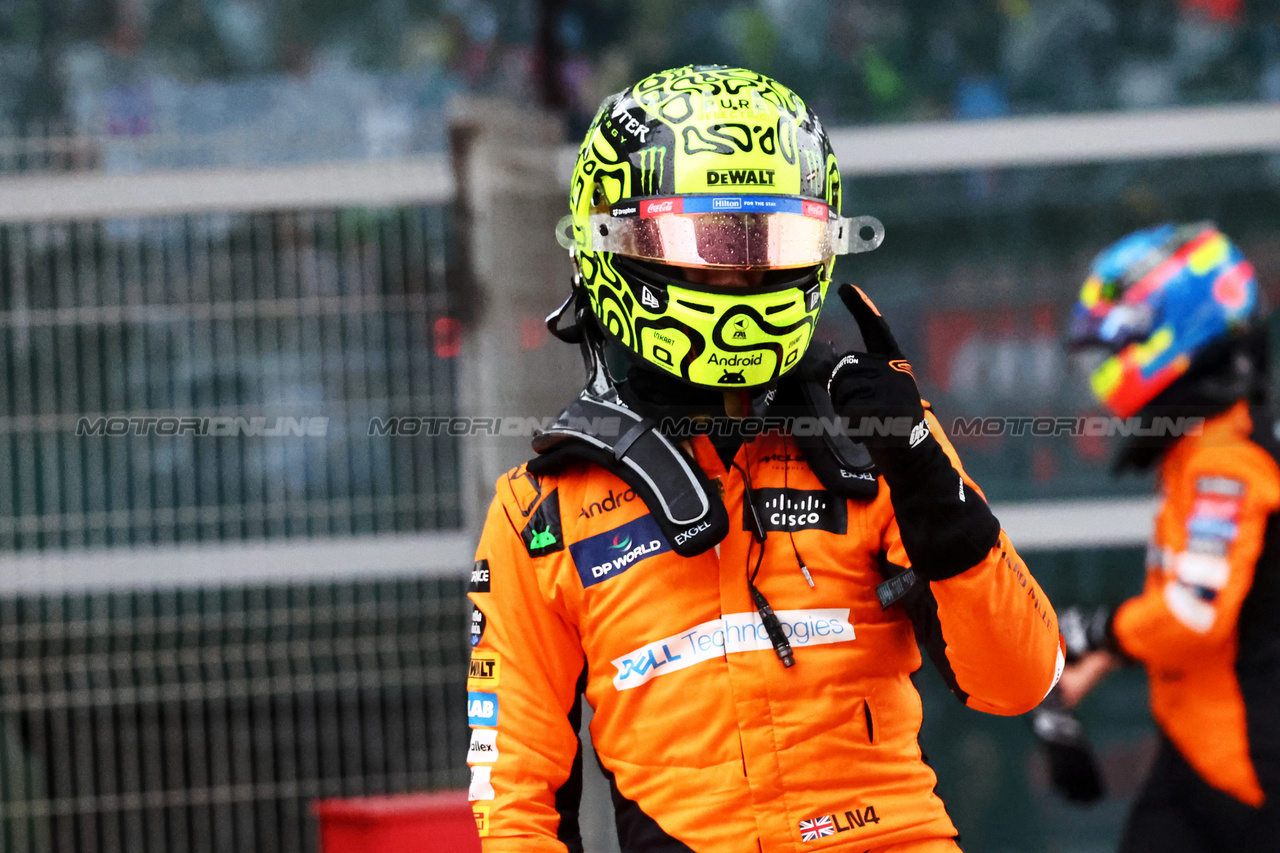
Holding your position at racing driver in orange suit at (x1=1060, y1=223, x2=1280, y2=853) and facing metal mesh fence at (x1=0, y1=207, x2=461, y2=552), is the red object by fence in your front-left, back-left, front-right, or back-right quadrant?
front-left

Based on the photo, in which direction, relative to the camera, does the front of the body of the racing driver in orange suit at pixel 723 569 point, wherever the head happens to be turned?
toward the camera

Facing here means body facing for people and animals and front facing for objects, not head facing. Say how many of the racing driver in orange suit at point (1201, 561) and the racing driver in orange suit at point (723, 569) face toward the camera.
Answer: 1

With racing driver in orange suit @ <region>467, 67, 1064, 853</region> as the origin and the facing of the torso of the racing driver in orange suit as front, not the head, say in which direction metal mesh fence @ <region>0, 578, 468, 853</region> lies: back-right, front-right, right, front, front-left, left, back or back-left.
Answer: back-right

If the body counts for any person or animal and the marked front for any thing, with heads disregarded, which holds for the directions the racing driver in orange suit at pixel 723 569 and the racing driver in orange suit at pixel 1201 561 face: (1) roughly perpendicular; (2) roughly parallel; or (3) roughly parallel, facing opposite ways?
roughly perpendicular

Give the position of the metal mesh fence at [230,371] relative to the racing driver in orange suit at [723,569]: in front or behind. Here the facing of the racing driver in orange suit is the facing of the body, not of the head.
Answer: behind

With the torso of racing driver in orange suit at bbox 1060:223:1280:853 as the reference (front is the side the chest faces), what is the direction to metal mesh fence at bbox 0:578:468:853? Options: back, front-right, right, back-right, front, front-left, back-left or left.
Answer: front

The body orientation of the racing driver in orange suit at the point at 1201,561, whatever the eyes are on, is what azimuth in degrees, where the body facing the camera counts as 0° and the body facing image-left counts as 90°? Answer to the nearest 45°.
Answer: approximately 90°

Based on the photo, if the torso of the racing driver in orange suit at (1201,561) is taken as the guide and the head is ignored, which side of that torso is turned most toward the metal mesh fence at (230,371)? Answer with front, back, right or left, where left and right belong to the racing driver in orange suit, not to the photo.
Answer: front

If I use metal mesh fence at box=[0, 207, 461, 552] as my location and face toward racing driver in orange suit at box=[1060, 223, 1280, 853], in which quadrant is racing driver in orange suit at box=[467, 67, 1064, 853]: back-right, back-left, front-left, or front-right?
front-right
